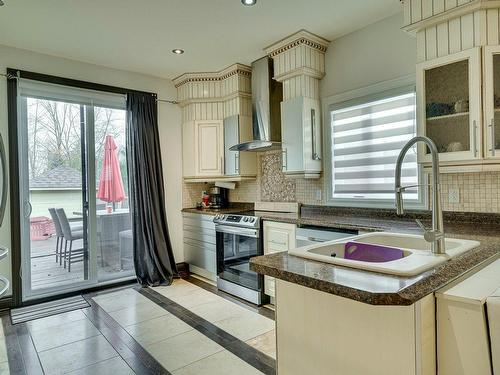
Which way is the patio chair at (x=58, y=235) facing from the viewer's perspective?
to the viewer's right

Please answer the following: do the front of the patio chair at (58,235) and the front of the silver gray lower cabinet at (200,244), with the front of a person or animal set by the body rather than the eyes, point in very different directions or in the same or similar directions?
very different directions

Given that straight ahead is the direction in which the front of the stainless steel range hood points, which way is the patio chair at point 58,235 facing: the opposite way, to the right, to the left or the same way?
the opposite way

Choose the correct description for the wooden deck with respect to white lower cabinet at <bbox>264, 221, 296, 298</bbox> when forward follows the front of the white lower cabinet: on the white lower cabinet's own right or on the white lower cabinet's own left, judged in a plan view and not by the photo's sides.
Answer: on the white lower cabinet's own right

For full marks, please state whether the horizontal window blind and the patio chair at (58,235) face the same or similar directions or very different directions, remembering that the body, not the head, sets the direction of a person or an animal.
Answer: very different directions

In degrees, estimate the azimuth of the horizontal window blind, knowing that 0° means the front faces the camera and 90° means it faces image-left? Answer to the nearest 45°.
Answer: approximately 45°

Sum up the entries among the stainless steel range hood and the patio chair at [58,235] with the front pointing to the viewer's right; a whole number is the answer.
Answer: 1

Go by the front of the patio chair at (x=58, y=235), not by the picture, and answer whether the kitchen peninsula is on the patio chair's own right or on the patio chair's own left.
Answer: on the patio chair's own right

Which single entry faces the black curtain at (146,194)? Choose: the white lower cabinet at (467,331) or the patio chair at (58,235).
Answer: the patio chair
